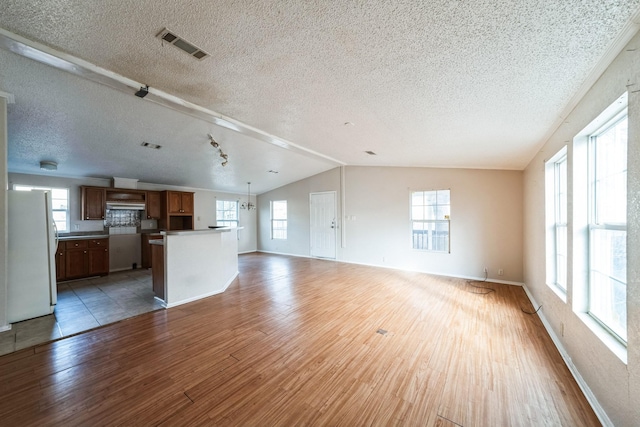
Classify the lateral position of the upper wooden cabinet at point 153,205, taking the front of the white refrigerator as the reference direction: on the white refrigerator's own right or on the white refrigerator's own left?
on the white refrigerator's own left

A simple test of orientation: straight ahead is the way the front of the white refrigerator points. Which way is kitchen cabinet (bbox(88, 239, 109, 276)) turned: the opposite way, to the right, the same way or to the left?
to the right

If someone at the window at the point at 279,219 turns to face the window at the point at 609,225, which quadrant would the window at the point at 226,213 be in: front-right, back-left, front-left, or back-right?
back-right

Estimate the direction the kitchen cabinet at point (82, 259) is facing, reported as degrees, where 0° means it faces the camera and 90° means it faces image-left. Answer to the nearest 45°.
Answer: approximately 0°

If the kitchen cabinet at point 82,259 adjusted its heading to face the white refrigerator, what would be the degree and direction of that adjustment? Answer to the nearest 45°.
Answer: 0° — it already faces it

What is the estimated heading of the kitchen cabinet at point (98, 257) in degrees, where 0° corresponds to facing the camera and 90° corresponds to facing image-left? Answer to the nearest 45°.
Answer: approximately 0°

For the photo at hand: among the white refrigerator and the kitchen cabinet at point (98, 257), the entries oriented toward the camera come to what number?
1

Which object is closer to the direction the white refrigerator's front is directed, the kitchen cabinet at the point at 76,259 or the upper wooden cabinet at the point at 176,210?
the upper wooden cabinet
